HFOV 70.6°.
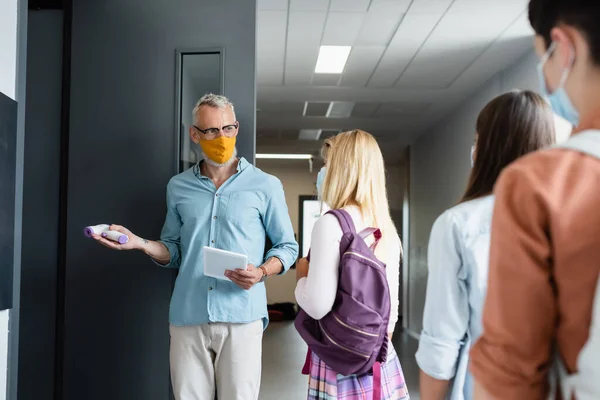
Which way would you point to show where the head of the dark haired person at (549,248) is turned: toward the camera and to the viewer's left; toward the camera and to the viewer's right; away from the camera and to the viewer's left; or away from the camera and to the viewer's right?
away from the camera and to the viewer's left

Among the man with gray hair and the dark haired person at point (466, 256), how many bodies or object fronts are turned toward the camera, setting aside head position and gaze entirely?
1

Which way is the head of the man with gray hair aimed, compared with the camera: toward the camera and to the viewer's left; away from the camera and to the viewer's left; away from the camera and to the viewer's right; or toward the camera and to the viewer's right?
toward the camera and to the viewer's right

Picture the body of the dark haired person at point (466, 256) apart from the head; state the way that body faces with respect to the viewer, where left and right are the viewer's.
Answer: facing away from the viewer and to the left of the viewer

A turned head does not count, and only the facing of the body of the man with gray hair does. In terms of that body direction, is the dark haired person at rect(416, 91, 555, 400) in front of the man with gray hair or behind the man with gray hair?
in front

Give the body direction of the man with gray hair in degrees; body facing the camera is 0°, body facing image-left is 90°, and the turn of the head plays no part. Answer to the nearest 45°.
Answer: approximately 0°

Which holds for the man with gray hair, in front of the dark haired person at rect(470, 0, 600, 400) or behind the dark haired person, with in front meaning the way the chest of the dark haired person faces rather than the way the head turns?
in front

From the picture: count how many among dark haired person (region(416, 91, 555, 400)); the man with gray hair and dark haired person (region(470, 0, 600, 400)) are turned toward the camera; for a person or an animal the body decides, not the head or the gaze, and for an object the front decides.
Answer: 1

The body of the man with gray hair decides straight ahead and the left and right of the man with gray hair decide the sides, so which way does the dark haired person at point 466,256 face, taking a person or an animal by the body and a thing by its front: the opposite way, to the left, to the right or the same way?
the opposite way

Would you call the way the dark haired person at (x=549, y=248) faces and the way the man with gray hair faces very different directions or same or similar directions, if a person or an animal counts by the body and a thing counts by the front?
very different directions

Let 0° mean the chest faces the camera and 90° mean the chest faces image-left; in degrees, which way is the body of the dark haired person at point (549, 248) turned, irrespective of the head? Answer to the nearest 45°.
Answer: approximately 135°
